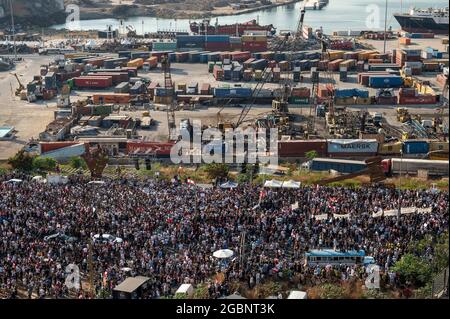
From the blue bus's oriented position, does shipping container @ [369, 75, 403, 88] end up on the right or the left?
on its left

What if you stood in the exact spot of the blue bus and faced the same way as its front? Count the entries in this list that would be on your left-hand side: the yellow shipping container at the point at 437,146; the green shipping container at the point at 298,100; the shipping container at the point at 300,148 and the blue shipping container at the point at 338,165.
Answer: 4

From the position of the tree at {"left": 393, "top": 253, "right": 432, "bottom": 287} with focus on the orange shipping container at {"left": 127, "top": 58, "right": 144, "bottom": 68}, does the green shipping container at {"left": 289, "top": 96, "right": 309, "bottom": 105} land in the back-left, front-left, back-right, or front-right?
front-right

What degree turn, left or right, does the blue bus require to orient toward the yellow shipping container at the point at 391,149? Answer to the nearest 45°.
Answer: approximately 90° to its left

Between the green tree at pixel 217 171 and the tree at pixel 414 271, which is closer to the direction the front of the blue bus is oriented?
the tree

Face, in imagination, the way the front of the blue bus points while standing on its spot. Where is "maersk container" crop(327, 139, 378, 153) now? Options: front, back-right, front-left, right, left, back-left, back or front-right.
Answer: left

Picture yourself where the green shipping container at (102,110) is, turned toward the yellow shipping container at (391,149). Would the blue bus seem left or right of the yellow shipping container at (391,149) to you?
right

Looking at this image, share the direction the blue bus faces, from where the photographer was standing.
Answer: facing to the right of the viewer

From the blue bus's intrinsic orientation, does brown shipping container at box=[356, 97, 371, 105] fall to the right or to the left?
on its left

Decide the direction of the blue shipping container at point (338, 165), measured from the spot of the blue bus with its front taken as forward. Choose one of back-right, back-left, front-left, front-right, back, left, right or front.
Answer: left

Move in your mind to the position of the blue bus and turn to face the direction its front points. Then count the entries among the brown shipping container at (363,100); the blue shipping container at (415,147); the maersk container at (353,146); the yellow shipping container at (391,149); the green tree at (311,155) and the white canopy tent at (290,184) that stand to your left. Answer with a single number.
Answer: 6

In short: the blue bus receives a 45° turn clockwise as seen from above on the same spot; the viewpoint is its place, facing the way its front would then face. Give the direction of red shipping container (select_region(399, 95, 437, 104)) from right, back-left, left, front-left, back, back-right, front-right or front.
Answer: back-left

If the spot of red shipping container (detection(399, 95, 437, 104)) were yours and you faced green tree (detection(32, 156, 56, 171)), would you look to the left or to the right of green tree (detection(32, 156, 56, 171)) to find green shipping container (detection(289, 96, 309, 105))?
right

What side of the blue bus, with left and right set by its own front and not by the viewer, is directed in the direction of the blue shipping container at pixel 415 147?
left

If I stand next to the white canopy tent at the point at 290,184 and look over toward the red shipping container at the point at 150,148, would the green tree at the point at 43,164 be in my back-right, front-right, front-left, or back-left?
front-left

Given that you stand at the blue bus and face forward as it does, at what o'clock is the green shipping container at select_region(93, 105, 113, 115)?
The green shipping container is roughly at 8 o'clock from the blue bus.

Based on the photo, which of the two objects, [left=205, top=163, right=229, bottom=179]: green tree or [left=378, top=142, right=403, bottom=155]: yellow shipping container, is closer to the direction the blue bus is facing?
the yellow shipping container

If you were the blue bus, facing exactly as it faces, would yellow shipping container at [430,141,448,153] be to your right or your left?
on your left

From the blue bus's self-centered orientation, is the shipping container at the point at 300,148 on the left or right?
on its left

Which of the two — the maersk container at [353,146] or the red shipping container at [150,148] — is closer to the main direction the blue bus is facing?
the maersk container
